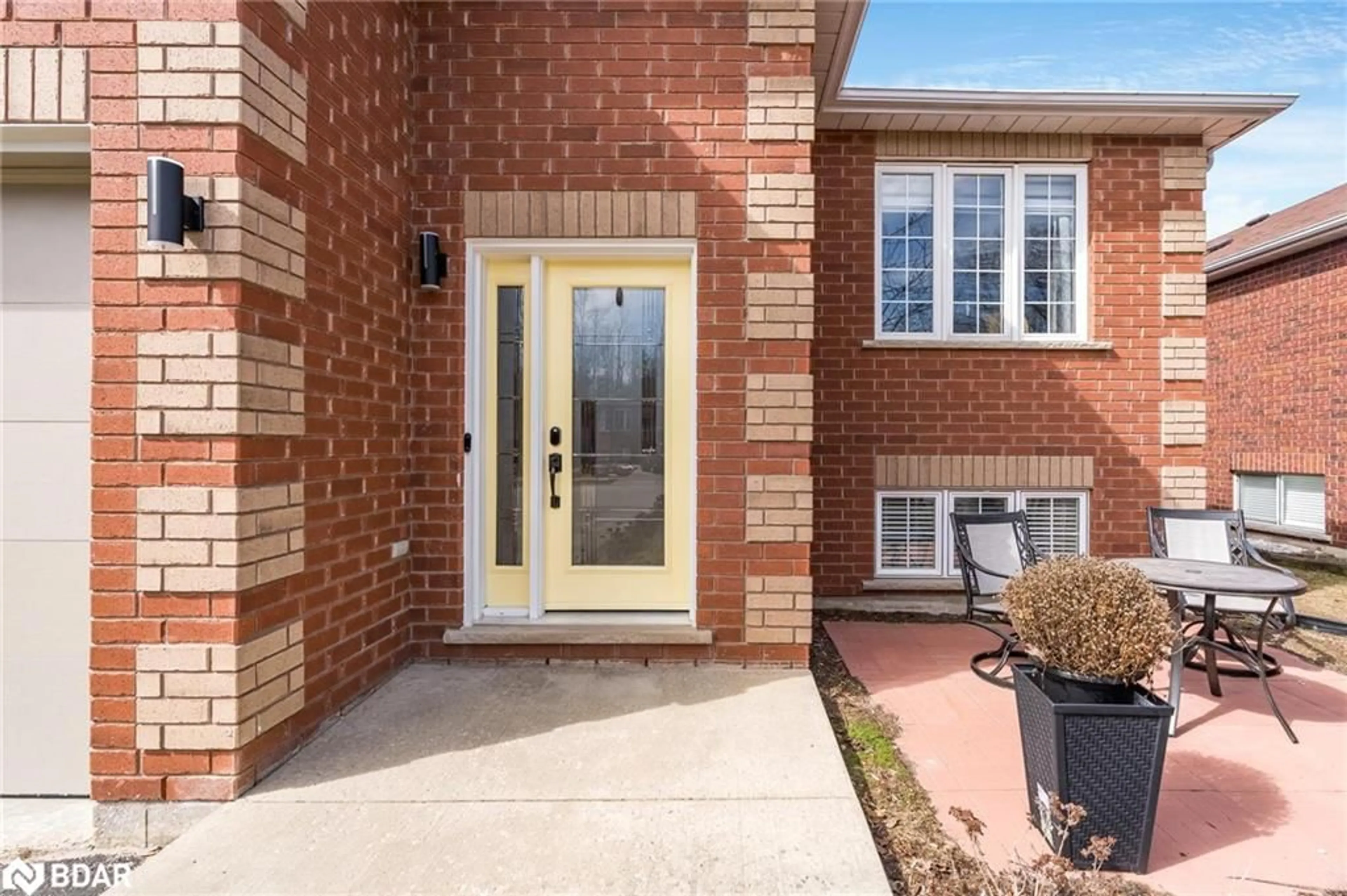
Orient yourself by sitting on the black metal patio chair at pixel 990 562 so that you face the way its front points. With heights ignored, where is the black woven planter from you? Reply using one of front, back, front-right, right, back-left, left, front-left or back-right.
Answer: front-right

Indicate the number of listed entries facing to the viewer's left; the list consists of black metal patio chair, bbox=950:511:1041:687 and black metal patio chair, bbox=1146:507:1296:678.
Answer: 0

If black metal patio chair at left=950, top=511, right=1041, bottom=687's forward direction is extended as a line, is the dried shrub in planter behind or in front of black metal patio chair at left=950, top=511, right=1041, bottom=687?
in front

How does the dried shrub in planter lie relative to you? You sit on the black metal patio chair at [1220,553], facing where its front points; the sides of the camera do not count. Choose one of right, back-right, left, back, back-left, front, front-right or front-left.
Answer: front-right

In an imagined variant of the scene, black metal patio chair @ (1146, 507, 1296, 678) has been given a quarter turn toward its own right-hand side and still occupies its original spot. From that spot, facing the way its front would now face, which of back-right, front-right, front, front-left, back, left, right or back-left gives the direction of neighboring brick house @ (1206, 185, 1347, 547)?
back-right

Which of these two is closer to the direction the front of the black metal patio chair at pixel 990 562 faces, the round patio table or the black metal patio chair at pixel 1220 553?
the round patio table

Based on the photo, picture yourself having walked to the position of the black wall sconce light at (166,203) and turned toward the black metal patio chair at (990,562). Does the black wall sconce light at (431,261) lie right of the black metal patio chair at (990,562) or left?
left

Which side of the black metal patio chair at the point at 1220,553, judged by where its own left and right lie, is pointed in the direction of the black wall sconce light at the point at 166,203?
right

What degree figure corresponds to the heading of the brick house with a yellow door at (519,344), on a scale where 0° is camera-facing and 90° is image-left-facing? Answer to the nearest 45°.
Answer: approximately 0°

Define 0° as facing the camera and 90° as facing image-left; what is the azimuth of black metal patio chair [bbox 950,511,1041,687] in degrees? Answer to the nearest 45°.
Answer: approximately 315°
